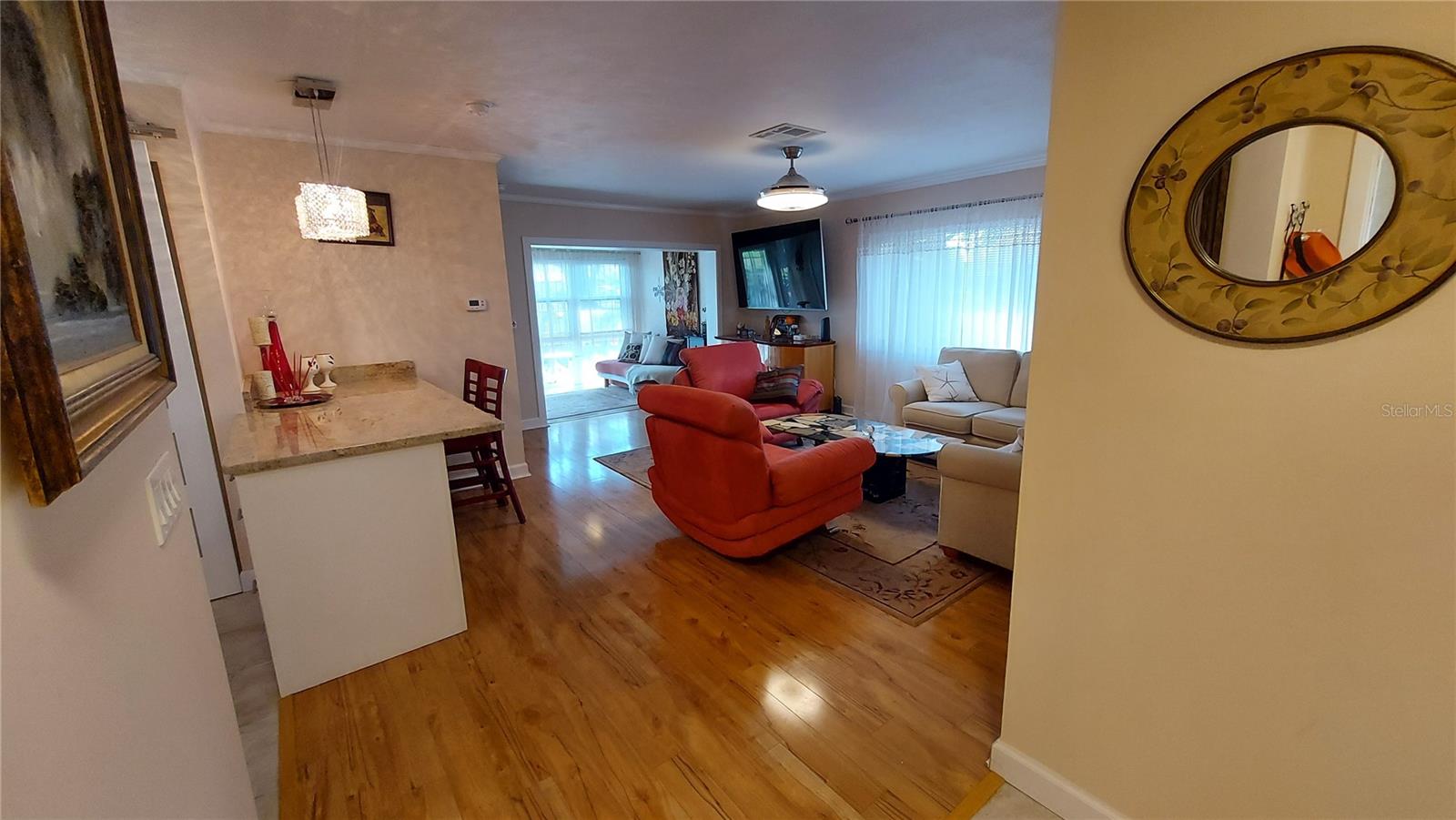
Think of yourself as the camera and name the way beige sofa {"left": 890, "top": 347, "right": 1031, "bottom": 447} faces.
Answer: facing the viewer and to the left of the viewer

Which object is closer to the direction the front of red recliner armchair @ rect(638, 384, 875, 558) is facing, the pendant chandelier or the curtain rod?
the curtain rod

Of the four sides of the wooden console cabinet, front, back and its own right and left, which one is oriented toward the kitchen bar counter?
front

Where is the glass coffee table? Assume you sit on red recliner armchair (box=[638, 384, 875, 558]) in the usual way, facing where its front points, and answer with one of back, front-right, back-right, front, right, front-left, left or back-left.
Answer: front

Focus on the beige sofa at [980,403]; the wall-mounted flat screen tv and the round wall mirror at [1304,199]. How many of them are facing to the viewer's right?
0

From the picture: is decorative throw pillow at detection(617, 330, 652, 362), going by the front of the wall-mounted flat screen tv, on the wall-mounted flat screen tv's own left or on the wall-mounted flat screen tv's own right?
on the wall-mounted flat screen tv's own right

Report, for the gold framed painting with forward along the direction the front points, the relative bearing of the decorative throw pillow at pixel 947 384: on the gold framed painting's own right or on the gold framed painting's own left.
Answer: on the gold framed painting's own left

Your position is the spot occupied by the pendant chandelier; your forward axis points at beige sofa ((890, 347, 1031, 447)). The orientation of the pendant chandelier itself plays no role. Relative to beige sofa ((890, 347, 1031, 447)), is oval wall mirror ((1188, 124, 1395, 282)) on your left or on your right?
right

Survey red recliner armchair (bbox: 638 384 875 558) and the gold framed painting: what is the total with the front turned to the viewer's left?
0

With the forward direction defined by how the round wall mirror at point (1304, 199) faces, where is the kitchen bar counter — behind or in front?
in front

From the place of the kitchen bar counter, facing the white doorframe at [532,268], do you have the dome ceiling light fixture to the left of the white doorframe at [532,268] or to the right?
right

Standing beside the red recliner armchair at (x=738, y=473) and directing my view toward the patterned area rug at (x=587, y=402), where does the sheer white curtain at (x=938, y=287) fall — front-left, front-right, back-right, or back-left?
front-right

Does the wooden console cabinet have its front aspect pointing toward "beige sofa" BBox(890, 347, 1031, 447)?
no

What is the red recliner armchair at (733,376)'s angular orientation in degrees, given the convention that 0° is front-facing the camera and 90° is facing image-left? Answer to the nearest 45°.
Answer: approximately 315°

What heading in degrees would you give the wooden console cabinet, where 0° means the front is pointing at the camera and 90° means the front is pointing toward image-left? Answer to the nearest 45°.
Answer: approximately 45°

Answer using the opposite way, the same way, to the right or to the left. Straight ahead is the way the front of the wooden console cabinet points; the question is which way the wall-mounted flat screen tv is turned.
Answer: the same way

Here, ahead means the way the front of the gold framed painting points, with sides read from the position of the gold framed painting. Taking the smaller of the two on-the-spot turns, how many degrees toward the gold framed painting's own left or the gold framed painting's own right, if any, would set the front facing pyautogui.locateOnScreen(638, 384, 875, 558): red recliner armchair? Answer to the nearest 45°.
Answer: approximately 90° to the gold framed painting's own left

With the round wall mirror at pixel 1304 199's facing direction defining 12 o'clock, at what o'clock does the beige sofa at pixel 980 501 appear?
The beige sofa is roughly at 3 o'clock from the round wall mirror.

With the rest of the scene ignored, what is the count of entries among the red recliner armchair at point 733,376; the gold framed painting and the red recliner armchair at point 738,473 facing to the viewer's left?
0

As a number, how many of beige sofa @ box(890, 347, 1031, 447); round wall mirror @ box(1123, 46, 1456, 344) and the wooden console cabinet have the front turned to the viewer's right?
0

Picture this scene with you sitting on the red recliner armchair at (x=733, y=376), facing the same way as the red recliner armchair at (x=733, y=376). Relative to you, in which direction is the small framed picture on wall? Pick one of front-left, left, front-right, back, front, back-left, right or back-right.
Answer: right

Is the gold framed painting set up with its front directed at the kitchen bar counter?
no

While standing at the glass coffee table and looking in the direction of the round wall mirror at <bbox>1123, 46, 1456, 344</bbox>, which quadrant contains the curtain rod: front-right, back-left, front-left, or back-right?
back-left
